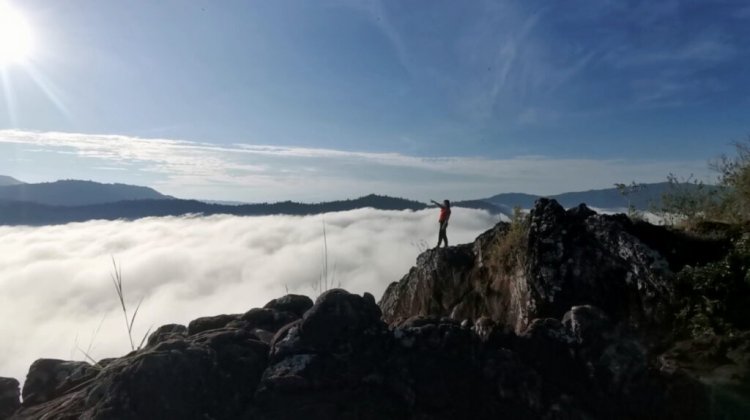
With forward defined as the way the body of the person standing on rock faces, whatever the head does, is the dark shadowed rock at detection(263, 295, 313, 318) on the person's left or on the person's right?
on the person's left

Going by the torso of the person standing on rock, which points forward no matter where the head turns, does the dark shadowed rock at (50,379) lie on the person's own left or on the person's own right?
on the person's own left

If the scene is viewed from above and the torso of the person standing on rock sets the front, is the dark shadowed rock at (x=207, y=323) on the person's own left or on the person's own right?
on the person's own left
